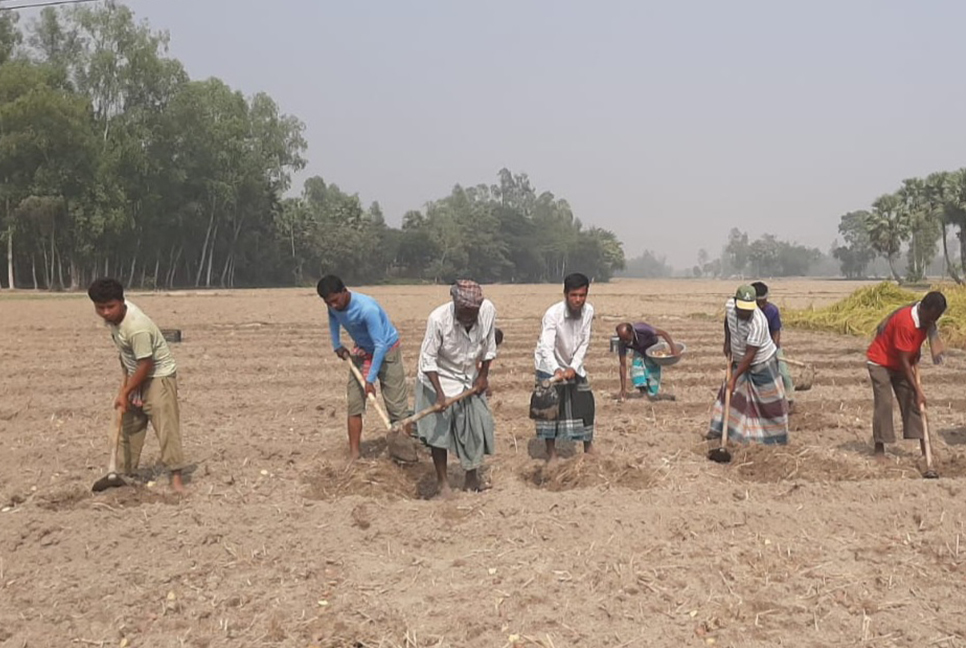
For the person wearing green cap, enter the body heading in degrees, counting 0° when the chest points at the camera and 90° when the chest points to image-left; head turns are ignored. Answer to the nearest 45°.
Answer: approximately 45°

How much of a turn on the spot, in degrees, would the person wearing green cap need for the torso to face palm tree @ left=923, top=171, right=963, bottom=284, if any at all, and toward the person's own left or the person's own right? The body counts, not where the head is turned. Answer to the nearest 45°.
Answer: approximately 135° to the person's own right

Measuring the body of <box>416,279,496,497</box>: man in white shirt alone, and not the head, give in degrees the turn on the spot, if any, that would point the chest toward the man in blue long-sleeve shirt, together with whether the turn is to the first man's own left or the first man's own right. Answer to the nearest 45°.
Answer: approximately 135° to the first man's own right
